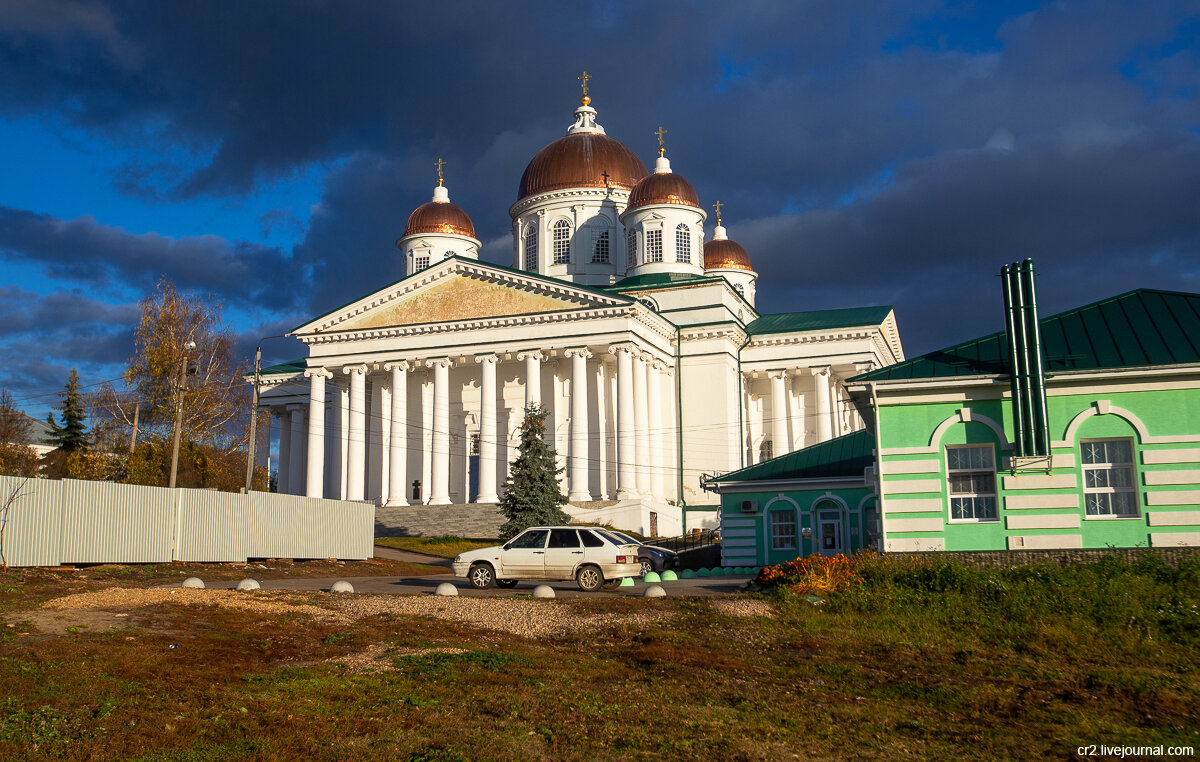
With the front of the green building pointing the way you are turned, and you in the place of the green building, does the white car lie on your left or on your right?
on your right

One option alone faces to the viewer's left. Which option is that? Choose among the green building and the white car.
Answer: the white car

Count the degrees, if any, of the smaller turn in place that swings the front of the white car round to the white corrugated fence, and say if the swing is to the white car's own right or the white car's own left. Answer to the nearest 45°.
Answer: approximately 45° to the white car's own right

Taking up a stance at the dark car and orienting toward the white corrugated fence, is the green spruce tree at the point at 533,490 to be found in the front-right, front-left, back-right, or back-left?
front-right

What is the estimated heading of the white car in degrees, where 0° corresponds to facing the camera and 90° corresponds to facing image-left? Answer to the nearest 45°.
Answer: approximately 90°

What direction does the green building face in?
toward the camera

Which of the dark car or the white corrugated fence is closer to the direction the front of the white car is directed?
the white corrugated fence

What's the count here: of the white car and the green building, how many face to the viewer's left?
1

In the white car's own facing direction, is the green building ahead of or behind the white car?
behind

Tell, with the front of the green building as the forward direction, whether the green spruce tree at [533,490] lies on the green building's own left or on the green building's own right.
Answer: on the green building's own right

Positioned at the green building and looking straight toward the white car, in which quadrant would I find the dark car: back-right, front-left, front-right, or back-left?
front-right

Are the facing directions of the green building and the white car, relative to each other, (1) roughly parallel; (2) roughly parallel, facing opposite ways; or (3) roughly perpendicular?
roughly perpendicular

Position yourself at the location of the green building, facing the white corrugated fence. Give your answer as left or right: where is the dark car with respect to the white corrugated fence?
right

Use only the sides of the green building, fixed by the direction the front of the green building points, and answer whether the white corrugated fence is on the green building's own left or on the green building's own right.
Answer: on the green building's own right
